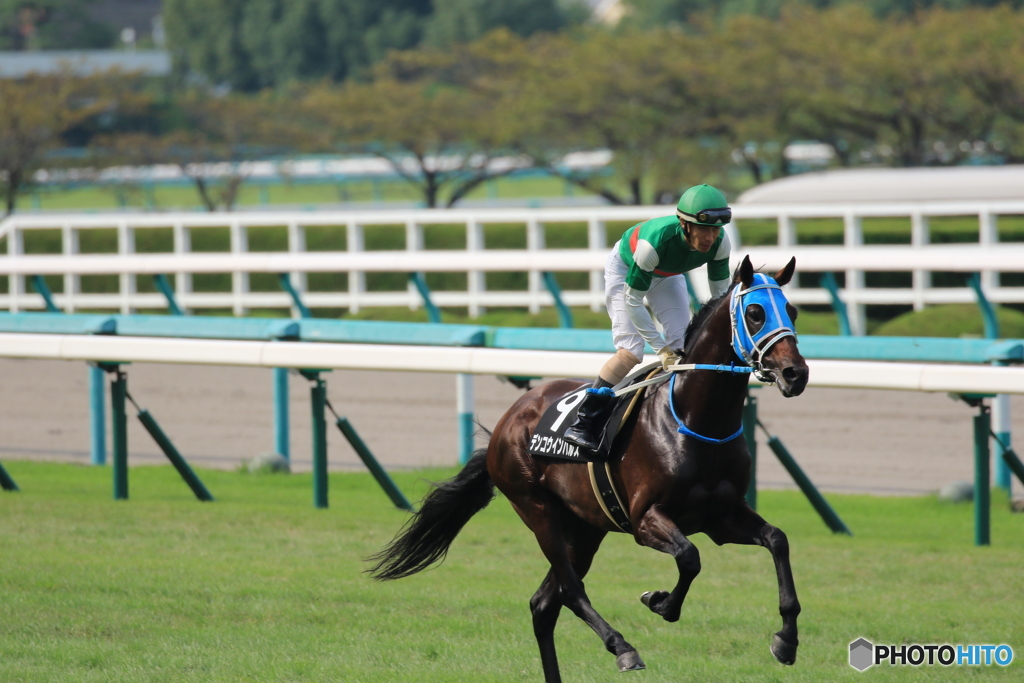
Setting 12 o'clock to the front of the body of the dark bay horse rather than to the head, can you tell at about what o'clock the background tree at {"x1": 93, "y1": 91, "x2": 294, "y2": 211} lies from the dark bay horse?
The background tree is roughly at 7 o'clock from the dark bay horse.

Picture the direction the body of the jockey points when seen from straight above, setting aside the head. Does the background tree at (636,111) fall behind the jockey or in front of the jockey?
behind

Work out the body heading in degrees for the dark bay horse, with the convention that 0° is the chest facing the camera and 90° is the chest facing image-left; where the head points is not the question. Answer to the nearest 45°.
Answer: approximately 315°

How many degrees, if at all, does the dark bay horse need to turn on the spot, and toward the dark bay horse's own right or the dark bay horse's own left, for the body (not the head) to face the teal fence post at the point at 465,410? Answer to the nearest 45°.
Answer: approximately 135° to the dark bay horse's own left

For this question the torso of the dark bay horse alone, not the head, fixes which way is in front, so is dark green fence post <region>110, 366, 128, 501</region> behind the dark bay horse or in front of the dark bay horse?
behind

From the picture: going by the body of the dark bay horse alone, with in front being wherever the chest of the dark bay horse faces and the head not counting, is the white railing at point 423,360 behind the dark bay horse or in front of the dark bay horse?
behind

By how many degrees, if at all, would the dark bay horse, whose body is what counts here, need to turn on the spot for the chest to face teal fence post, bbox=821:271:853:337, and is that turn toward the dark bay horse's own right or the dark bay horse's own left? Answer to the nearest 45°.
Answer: approximately 135° to the dark bay horse's own left
